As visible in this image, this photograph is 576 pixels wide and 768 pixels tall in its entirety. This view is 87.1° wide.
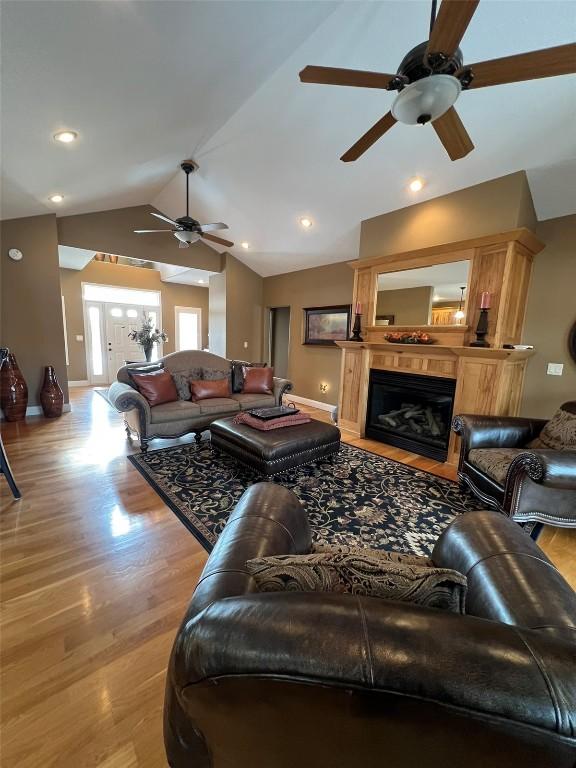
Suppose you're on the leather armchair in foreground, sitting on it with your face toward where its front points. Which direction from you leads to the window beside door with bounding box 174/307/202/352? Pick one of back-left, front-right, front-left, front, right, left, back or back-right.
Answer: front-left

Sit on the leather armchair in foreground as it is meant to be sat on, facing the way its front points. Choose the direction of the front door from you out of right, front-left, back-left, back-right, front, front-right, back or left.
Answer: front-left

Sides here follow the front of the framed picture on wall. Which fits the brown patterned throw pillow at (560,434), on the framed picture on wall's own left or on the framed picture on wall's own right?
on the framed picture on wall's own left

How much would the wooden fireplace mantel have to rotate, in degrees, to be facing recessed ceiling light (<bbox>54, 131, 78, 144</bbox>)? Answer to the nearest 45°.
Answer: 0° — it already faces it

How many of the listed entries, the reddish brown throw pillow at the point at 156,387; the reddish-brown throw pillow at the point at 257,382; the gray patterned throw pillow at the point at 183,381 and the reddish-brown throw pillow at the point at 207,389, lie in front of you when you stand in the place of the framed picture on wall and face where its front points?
4

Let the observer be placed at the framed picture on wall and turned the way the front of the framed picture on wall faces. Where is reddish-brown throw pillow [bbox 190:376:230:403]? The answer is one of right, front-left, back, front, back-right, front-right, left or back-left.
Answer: front

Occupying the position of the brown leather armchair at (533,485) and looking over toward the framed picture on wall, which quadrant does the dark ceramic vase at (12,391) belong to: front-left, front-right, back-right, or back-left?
front-left

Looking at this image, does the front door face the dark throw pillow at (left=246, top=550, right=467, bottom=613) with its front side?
yes

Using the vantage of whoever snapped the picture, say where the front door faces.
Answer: facing the viewer

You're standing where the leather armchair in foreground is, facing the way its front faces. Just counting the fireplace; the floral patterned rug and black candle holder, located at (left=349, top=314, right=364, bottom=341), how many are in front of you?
3

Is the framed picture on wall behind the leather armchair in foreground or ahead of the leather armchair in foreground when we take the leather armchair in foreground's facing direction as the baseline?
ahead

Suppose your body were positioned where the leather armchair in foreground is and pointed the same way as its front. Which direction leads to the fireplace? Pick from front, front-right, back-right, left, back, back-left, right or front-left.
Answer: front

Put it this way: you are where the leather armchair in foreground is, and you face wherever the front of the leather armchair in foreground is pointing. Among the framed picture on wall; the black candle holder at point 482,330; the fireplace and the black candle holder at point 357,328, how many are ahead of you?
4

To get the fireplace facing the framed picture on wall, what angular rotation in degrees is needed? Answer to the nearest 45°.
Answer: approximately 90° to its right

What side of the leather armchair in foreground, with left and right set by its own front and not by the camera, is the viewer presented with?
back

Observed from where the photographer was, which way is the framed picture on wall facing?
facing the viewer and to the left of the viewer

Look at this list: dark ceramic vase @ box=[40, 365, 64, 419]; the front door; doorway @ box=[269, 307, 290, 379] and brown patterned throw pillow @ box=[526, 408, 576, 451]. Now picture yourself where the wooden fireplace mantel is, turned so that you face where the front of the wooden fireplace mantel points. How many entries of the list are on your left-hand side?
1

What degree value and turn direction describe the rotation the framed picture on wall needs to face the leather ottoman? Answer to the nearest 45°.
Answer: approximately 45° to its left

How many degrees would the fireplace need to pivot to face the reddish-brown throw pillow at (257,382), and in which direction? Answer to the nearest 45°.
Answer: approximately 45° to its right

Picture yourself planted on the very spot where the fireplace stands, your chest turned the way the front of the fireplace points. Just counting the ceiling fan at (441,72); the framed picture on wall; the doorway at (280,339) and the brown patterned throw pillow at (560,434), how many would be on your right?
2

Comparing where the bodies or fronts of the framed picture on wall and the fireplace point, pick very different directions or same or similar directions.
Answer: same or similar directions
